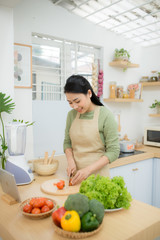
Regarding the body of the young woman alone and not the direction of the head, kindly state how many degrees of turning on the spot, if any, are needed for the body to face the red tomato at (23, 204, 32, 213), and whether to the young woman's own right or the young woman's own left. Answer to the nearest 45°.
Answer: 0° — they already face it

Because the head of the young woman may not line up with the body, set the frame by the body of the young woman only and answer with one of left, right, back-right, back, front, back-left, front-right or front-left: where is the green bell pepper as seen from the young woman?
front-left

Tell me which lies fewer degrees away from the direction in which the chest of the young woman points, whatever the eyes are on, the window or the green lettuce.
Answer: the green lettuce

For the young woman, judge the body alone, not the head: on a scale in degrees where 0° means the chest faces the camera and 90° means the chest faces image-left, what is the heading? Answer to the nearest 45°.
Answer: approximately 45°

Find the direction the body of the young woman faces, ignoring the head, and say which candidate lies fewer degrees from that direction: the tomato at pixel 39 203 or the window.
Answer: the tomato

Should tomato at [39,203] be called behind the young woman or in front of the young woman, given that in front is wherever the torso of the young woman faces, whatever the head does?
in front

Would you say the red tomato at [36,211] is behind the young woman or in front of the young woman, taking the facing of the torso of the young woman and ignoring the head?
in front

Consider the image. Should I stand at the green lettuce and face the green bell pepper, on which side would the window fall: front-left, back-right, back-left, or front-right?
back-right

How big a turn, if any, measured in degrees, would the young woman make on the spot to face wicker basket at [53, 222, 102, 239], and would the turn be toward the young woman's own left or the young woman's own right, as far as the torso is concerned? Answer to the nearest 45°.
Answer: approximately 45° to the young woman's own left

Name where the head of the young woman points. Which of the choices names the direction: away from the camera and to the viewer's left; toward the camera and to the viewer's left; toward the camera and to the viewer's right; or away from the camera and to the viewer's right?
toward the camera and to the viewer's left
